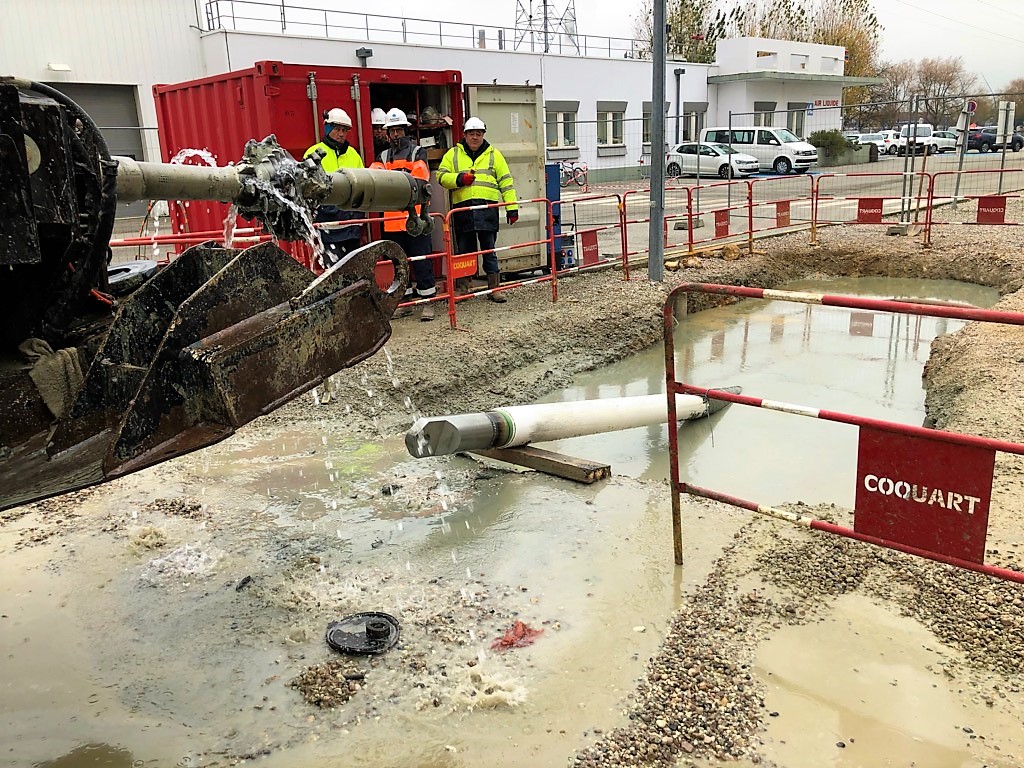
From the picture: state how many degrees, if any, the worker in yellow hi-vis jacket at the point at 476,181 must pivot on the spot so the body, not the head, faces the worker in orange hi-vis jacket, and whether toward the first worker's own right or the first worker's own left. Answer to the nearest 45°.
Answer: approximately 45° to the first worker's own right

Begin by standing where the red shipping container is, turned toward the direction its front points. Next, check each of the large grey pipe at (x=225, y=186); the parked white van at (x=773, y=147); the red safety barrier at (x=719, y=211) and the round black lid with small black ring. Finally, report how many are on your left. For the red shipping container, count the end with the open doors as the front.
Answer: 2

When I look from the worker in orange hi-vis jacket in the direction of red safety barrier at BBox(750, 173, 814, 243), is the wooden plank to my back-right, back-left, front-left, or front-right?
back-right

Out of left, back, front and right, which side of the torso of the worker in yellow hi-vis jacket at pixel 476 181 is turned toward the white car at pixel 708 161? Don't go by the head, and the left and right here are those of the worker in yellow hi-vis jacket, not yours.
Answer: back

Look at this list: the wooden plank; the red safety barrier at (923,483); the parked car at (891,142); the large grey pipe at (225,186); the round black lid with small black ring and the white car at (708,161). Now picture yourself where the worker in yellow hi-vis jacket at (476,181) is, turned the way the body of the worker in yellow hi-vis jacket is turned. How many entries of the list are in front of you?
4

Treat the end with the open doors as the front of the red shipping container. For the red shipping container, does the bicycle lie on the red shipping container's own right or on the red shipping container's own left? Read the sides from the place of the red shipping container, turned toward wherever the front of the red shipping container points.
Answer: on the red shipping container's own left

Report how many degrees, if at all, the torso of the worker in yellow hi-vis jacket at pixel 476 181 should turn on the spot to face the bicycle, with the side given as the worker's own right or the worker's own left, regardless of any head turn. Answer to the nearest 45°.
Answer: approximately 180°

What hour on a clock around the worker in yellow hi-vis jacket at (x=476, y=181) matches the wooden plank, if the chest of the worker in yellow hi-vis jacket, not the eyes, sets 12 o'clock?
The wooden plank is roughly at 12 o'clock from the worker in yellow hi-vis jacket.

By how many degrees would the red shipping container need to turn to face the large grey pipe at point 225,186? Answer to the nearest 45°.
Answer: approximately 45° to its right

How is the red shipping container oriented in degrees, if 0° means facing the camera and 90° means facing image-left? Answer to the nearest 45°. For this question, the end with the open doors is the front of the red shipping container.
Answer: approximately 315°

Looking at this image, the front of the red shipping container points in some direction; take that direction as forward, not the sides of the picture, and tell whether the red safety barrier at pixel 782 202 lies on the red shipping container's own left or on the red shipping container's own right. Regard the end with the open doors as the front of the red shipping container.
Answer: on the red shipping container's own left

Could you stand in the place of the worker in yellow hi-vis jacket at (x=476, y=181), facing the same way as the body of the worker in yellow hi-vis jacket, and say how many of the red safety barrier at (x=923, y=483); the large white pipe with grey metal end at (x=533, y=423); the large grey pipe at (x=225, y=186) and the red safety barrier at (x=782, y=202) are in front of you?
3

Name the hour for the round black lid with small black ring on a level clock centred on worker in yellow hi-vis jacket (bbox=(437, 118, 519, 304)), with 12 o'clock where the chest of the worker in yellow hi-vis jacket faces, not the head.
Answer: The round black lid with small black ring is roughly at 12 o'clock from the worker in yellow hi-vis jacket.

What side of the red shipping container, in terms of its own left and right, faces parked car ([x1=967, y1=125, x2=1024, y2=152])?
left

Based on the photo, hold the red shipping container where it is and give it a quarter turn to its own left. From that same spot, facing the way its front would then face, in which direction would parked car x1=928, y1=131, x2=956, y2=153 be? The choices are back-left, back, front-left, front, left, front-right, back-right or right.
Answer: front

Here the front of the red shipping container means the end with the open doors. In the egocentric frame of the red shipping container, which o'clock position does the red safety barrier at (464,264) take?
The red safety barrier is roughly at 11 o'clock from the red shipping container.

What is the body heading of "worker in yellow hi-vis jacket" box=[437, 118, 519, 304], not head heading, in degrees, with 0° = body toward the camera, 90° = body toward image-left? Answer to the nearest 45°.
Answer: approximately 0°
